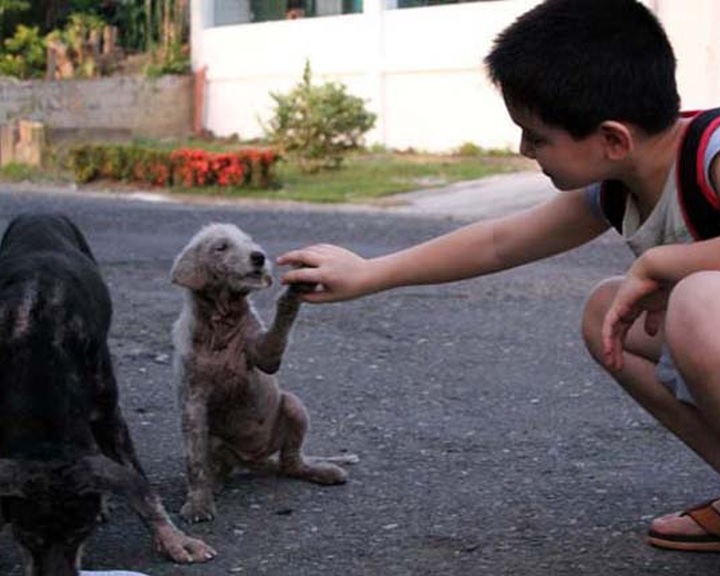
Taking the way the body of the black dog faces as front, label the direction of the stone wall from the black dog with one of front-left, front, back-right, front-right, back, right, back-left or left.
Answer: back

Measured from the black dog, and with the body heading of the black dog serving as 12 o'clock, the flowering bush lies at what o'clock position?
The flowering bush is roughly at 6 o'clock from the black dog.

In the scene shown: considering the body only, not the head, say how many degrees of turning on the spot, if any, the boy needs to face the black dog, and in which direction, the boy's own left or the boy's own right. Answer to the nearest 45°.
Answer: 0° — they already face it

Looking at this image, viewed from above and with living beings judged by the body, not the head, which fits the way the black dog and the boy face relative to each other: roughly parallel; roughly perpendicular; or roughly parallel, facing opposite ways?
roughly perpendicular

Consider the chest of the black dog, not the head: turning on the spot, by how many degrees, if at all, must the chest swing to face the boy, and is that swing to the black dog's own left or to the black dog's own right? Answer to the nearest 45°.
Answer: approximately 90° to the black dog's own left

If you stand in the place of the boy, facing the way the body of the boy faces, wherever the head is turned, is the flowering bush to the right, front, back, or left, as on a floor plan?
right

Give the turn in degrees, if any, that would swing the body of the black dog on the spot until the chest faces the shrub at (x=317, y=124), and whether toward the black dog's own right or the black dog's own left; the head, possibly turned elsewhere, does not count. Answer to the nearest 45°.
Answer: approximately 180°

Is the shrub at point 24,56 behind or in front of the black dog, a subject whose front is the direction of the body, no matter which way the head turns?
behind

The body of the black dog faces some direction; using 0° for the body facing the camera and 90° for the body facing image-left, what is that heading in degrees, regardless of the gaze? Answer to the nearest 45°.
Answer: approximately 0°

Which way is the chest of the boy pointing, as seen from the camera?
to the viewer's left

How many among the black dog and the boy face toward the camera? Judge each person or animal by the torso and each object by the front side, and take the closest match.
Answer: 1

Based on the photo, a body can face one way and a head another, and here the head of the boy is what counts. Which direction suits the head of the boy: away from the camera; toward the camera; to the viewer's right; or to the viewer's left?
to the viewer's left
